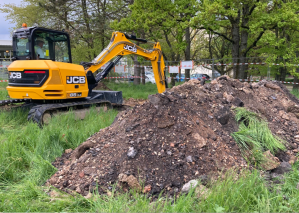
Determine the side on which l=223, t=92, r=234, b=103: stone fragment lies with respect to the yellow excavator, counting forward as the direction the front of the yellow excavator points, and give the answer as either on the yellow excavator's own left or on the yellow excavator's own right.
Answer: on the yellow excavator's own right

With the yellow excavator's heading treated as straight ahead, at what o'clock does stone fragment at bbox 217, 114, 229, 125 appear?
The stone fragment is roughly at 3 o'clock from the yellow excavator.

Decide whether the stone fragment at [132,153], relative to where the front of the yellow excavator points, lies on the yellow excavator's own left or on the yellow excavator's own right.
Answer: on the yellow excavator's own right

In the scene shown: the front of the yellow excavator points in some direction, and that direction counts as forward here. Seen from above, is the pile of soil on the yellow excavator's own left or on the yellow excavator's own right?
on the yellow excavator's own right

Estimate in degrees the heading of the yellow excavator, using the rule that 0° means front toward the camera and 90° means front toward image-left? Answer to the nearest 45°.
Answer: approximately 225°

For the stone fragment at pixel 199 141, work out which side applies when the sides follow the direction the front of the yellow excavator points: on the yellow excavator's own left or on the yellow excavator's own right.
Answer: on the yellow excavator's own right

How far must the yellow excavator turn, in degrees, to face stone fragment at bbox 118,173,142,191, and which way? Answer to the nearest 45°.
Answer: approximately 135° to its right
